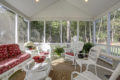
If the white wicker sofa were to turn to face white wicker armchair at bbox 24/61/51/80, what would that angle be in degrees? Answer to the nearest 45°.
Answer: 0° — it already faces it
